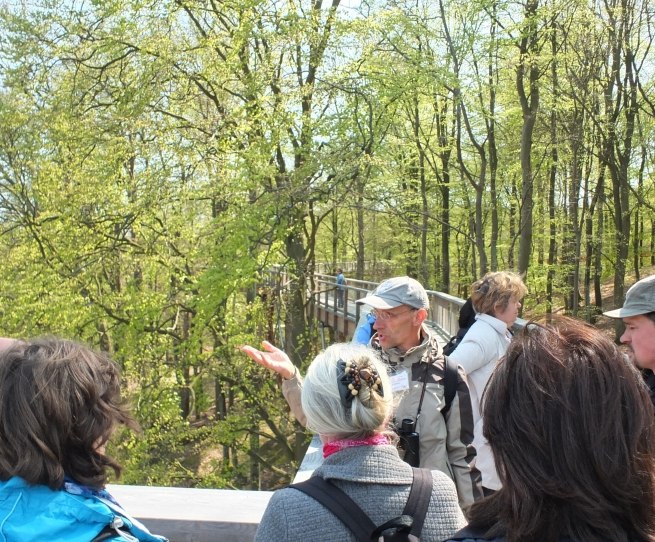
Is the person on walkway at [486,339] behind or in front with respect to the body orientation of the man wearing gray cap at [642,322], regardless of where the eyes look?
in front

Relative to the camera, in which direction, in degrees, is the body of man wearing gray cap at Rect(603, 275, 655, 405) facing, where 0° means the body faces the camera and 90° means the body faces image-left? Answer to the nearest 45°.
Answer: approximately 90°

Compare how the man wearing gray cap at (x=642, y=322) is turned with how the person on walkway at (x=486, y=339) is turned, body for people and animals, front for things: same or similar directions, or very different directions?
very different directions

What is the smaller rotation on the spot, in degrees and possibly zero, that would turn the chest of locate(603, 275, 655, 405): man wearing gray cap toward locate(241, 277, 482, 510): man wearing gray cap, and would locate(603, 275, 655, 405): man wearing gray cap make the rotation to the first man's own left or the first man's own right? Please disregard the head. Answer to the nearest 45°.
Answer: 0° — they already face them

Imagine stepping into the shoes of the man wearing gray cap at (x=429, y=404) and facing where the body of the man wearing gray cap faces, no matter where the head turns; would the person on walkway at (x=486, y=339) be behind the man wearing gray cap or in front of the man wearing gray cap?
behind

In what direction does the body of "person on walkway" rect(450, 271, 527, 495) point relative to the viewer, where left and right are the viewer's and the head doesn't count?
facing to the right of the viewer

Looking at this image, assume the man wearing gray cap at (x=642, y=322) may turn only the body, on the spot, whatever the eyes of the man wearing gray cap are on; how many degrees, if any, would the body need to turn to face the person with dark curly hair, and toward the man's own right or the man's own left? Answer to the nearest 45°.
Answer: approximately 45° to the man's own left

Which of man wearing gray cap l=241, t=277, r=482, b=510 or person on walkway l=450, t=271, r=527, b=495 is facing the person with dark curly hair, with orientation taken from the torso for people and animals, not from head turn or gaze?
the man wearing gray cap

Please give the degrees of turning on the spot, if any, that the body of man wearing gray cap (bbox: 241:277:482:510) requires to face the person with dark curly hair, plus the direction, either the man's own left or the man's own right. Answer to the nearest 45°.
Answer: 0° — they already face them

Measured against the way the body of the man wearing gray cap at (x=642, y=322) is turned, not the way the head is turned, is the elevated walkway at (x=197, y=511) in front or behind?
in front

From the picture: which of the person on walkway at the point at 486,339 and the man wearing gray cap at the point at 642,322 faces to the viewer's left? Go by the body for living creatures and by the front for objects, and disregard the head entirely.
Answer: the man wearing gray cap

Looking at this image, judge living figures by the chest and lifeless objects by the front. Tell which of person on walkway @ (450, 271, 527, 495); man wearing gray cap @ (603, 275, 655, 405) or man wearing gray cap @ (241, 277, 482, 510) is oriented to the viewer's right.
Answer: the person on walkway
